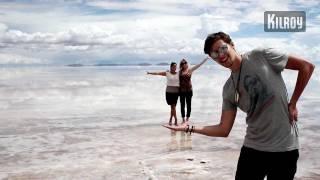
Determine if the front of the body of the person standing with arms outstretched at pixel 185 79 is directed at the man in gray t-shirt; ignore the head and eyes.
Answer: yes

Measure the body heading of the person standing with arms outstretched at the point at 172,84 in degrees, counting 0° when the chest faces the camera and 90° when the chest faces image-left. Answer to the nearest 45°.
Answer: approximately 0°

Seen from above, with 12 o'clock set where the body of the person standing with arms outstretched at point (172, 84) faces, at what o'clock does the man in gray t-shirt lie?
The man in gray t-shirt is roughly at 12 o'clock from the person standing with arms outstretched.

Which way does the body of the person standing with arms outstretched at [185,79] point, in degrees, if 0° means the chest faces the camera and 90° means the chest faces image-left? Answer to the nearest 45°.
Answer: approximately 0°
